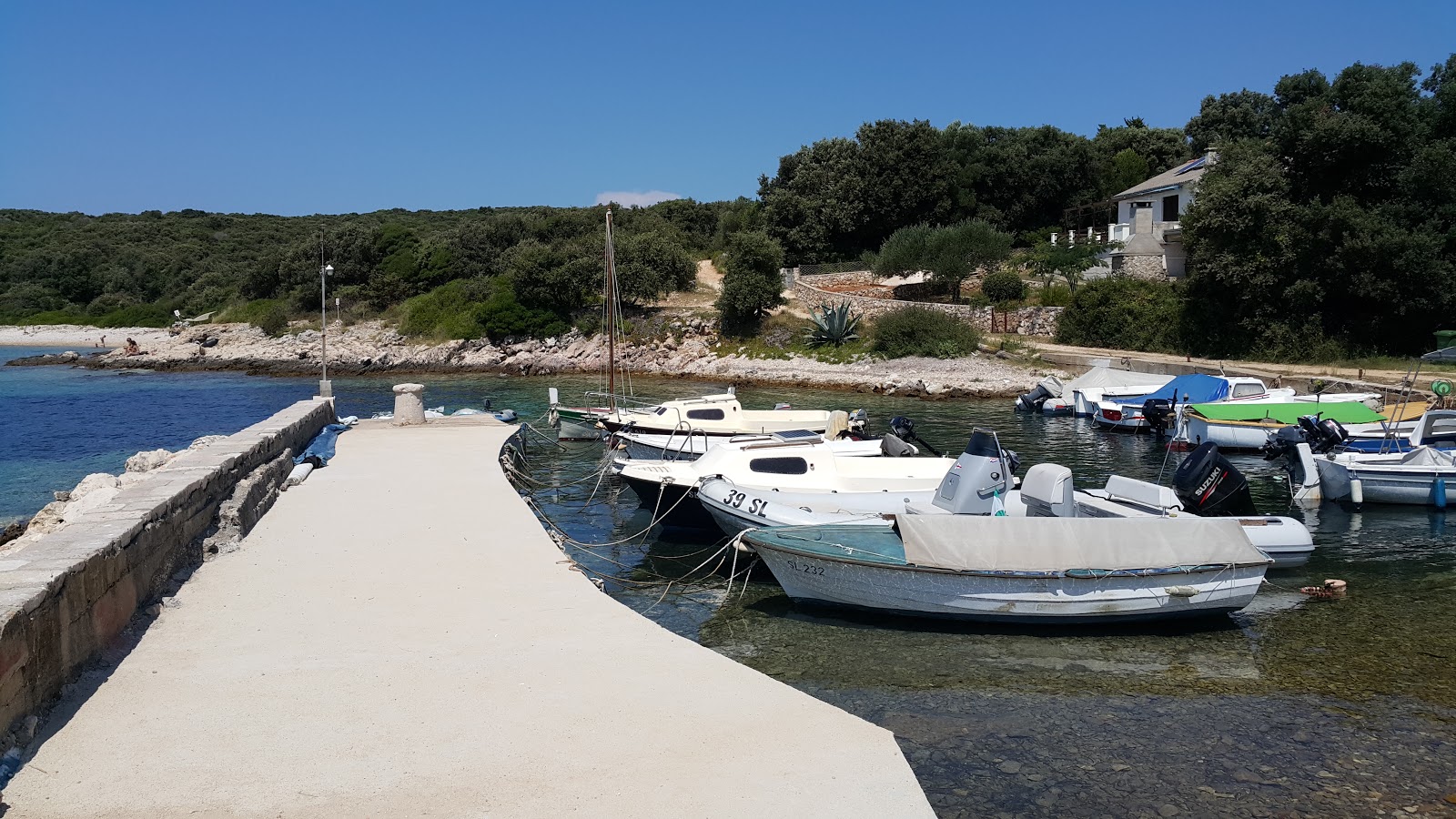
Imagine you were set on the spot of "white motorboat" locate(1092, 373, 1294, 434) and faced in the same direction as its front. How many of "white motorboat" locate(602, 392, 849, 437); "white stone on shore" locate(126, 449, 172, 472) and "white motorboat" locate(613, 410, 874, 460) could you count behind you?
3

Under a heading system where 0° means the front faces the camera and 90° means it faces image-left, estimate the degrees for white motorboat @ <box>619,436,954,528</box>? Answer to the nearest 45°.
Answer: approximately 90°

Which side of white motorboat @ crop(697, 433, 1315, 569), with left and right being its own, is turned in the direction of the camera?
left

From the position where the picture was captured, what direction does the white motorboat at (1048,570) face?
facing to the left of the viewer

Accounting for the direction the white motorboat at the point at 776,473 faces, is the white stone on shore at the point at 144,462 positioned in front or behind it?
in front

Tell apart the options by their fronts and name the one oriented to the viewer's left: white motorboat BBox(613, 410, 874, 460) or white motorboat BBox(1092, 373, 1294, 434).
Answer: white motorboat BBox(613, 410, 874, 460)

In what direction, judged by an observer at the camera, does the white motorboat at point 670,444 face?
facing to the left of the viewer

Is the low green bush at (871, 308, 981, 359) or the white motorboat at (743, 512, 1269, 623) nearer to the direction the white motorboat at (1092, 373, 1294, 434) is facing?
the low green bush

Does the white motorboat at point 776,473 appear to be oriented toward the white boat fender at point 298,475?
yes

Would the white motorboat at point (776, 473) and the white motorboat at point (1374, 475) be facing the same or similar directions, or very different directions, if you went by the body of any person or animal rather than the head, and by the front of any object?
very different directions

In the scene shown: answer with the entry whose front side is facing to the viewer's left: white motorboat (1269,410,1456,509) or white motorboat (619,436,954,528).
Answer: white motorboat (619,436,954,528)

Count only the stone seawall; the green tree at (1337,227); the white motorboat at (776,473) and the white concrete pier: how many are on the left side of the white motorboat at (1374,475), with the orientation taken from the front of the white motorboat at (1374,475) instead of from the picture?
1

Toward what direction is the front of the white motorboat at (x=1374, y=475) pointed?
to the viewer's right

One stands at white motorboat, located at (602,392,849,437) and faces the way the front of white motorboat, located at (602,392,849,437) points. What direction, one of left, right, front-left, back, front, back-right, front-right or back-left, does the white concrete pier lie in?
left

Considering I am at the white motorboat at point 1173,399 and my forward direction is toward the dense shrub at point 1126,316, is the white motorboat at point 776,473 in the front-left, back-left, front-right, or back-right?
back-left

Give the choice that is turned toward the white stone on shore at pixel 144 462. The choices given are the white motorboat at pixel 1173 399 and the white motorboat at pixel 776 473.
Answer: the white motorboat at pixel 776 473
